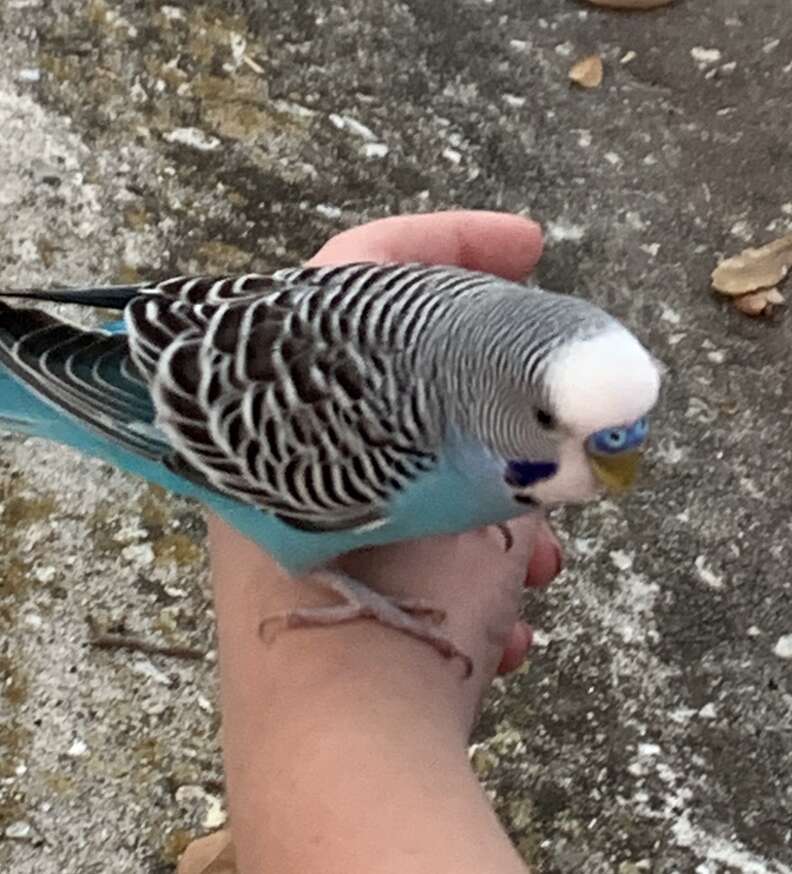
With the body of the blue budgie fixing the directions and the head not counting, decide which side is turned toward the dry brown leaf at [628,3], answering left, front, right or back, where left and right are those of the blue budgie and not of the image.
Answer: left

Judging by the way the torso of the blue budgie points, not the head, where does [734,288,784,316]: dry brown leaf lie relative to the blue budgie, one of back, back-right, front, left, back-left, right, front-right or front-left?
front-left

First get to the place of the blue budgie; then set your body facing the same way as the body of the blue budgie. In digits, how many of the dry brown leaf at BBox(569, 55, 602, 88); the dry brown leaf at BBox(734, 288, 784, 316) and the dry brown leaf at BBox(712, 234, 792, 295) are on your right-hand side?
0

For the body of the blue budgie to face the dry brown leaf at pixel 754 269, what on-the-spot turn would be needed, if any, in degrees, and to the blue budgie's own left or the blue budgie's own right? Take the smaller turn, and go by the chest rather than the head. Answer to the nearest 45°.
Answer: approximately 45° to the blue budgie's own left

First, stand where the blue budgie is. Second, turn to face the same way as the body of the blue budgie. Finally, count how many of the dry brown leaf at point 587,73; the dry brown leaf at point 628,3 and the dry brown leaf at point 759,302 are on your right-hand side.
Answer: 0

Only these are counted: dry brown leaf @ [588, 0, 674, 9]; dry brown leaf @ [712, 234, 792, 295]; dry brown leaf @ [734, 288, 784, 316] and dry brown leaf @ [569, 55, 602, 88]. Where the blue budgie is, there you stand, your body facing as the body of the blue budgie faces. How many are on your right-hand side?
0

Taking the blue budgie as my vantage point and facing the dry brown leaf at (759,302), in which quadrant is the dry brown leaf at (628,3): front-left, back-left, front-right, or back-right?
front-left

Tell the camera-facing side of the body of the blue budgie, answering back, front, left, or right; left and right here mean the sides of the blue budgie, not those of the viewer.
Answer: right

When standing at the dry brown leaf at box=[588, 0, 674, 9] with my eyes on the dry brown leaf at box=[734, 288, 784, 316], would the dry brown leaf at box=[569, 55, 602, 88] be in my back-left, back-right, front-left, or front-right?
front-right
